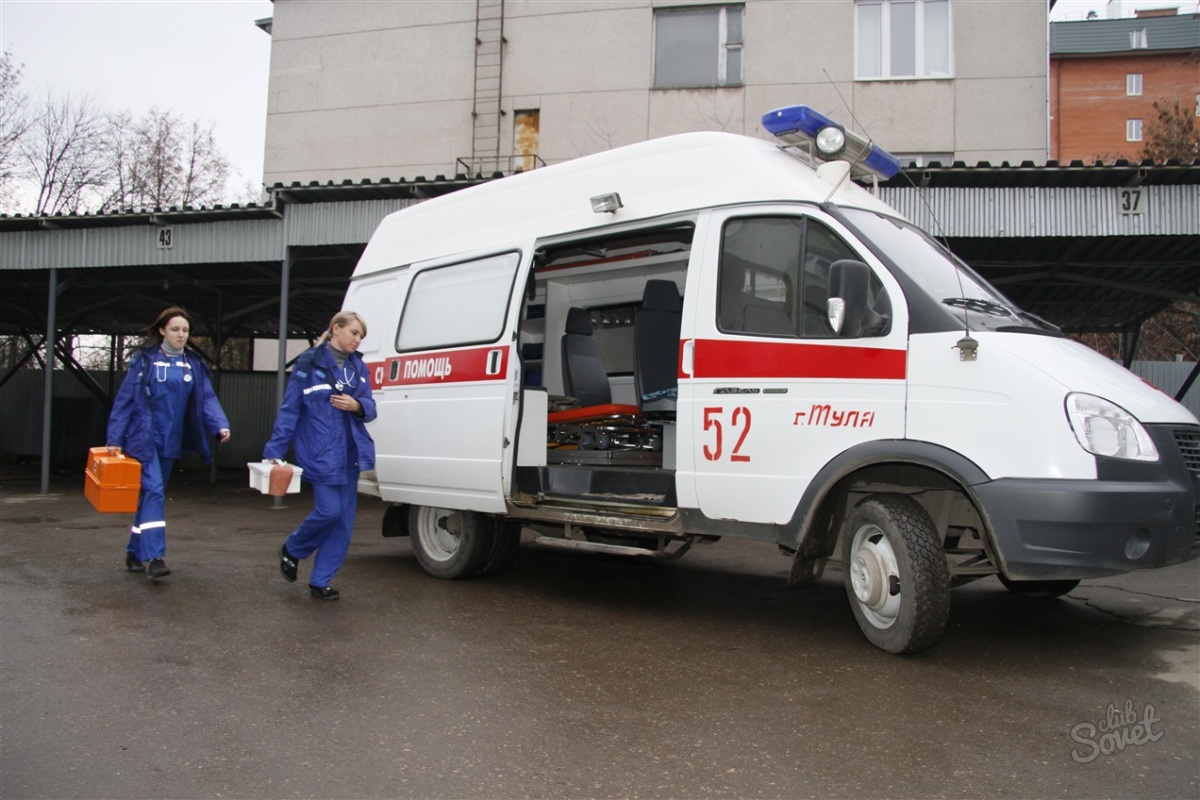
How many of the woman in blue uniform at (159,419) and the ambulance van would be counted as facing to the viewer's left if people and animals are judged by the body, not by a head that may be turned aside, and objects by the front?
0

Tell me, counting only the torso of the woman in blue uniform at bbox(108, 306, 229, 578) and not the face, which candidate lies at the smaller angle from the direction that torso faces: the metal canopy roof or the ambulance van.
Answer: the ambulance van

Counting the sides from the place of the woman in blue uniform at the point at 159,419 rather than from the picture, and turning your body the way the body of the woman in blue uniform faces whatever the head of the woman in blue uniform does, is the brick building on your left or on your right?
on your left

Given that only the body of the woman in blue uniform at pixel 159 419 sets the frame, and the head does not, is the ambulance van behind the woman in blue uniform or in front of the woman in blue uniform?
in front

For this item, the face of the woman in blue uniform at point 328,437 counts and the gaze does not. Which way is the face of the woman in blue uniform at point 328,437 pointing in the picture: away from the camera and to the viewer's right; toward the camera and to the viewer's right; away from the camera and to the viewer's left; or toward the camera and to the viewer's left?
toward the camera and to the viewer's right

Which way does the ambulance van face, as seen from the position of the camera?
facing the viewer and to the right of the viewer

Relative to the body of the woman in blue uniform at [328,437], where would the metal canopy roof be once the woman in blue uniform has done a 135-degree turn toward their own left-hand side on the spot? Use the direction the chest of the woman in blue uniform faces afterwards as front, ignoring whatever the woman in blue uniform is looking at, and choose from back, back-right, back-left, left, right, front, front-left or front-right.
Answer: front

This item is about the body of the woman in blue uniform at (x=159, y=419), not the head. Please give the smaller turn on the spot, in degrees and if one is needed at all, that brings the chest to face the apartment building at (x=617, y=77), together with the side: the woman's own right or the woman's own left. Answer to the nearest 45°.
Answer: approximately 90° to the woman's own left

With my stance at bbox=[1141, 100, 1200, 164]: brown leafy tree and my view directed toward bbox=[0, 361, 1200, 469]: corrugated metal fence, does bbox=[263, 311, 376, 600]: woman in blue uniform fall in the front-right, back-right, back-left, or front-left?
front-left

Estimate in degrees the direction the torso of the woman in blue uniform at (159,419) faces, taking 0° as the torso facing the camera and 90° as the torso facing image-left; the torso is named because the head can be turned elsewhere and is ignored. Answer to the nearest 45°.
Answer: approximately 315°
